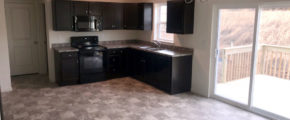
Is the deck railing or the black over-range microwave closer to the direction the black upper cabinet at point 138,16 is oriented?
the deck railing

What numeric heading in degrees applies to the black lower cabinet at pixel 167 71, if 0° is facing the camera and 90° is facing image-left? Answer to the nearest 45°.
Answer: approximately 45°

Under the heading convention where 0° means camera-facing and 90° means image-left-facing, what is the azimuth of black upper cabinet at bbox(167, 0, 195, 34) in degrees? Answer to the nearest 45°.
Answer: approximately 45°

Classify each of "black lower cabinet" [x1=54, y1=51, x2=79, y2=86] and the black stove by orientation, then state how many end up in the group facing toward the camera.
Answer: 2

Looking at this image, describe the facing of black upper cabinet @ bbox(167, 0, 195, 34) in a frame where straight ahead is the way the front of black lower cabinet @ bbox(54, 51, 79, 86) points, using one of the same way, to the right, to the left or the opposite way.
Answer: to the right
